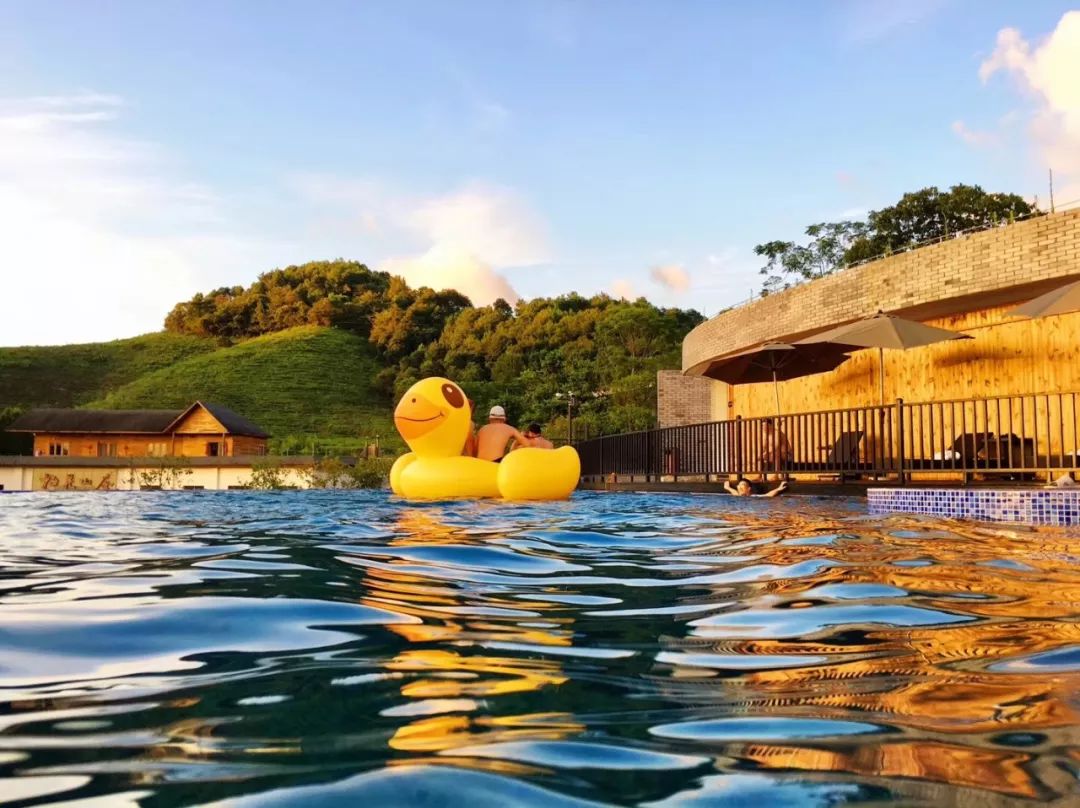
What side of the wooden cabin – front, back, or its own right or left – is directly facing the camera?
front

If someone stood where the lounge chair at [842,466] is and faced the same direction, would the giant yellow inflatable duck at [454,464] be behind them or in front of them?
in front

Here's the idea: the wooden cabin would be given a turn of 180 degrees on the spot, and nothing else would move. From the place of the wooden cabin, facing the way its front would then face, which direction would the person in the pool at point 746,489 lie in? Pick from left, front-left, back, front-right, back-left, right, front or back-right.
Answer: back

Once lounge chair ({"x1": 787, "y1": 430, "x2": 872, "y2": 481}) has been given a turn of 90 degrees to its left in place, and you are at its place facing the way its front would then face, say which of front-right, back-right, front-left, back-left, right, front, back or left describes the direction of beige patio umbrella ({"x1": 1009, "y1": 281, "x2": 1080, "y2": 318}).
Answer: front-left

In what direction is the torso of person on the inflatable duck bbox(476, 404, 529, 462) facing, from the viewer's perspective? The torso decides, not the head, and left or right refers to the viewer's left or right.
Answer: facing away from the viewer

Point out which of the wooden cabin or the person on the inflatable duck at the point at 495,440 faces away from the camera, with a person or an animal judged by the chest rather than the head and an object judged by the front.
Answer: the person on the inflatable duck

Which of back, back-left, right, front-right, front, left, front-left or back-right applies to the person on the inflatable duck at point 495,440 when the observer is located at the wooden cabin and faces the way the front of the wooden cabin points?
front
